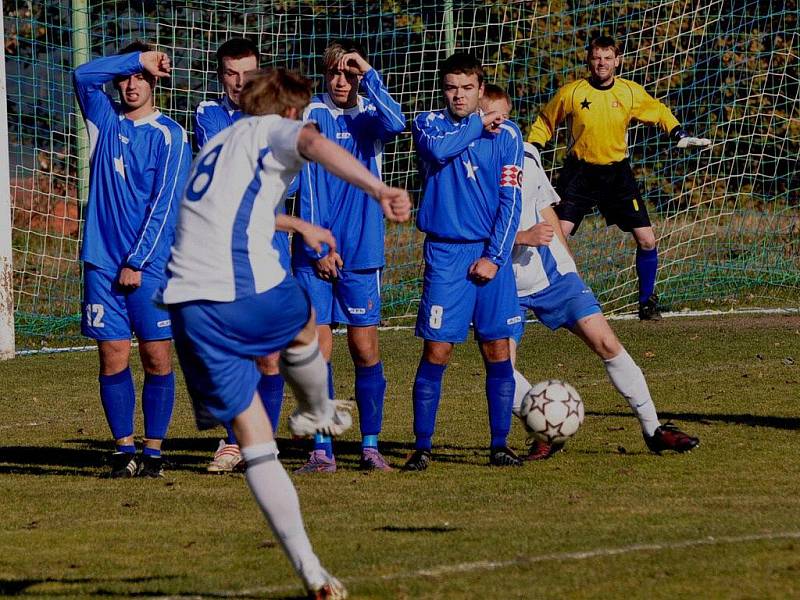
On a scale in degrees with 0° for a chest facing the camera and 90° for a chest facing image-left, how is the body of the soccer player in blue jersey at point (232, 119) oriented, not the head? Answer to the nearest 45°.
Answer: approximately 0°

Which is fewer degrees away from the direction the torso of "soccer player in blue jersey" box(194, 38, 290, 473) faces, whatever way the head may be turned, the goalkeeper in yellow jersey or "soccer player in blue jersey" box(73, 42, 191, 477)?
the soccer player in blue jersey

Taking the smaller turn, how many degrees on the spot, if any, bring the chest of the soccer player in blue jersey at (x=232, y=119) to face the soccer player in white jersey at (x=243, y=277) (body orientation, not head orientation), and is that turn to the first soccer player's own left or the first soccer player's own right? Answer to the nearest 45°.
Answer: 0° — they already face them

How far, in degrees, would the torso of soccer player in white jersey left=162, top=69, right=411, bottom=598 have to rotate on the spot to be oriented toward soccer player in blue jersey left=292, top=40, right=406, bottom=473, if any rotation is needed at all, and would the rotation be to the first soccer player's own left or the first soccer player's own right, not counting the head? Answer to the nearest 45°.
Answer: approximately 45° to the first soccer player's own left

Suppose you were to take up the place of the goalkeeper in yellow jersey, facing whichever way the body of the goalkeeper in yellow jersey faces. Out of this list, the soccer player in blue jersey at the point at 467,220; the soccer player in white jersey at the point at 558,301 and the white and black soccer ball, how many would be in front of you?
3

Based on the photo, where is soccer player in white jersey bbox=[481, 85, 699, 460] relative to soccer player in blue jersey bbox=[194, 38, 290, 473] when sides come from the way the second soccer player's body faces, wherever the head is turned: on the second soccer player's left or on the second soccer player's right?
on the second soccer player's left
